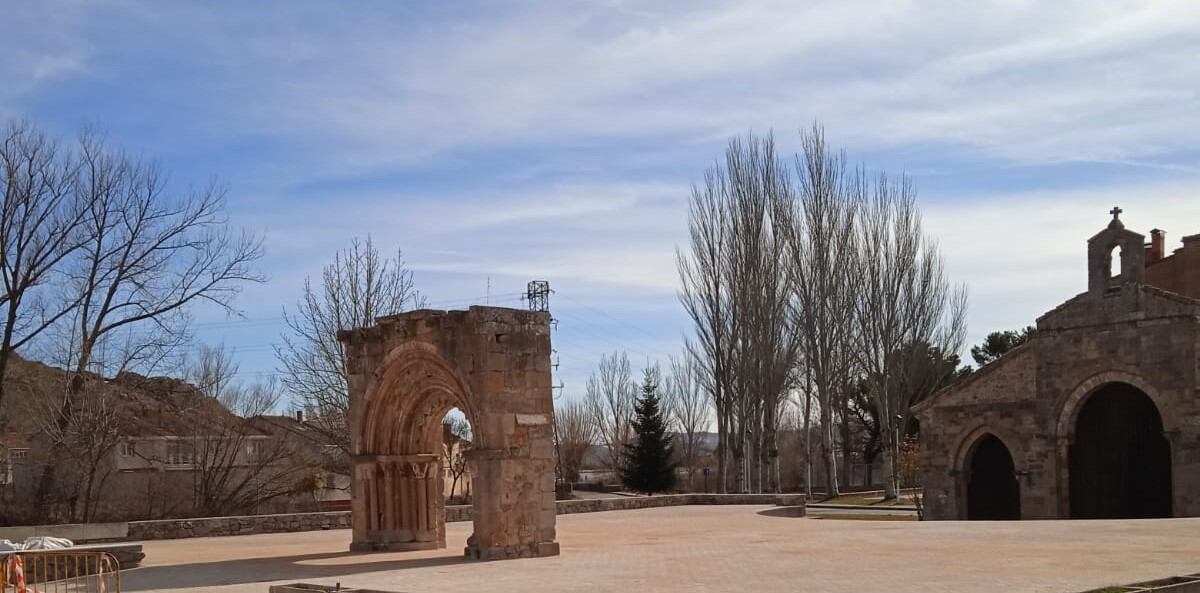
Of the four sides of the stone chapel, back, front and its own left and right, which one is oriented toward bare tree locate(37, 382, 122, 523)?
right

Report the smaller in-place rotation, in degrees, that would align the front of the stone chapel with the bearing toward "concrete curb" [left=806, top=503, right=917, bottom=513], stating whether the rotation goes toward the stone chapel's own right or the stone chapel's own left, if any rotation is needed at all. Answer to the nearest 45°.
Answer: approximately 135° to the stone chapel's own right

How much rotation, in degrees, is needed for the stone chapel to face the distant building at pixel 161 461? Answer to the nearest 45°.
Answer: approximately 90° to its right

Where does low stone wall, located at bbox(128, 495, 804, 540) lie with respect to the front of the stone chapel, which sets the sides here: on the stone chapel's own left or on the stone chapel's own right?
on the stone chapel's own right

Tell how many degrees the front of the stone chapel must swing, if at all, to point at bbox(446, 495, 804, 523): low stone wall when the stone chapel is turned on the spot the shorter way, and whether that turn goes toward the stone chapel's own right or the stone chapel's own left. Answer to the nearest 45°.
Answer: approximately 90° to the stone chapel's own right

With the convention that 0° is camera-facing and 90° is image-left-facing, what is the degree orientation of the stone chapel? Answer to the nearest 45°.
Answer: approximately 0°

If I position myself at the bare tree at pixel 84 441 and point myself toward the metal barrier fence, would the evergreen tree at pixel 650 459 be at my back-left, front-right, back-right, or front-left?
back-left

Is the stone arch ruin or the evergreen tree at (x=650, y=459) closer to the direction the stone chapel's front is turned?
the stone arch ruin
